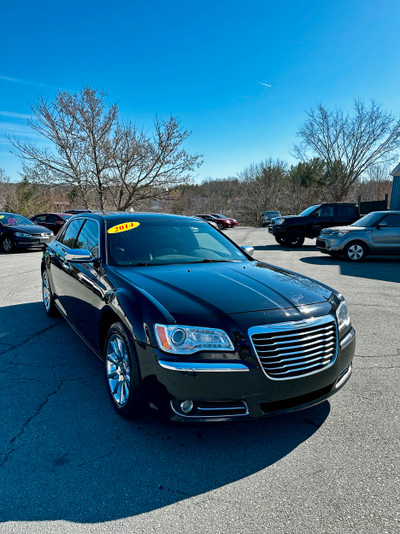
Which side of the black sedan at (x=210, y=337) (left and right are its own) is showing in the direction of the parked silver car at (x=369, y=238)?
left

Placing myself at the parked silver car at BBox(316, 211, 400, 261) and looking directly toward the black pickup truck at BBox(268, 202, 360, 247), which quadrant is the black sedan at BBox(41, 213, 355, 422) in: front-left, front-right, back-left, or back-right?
back-left

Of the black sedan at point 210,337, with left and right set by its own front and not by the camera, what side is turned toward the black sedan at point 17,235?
back

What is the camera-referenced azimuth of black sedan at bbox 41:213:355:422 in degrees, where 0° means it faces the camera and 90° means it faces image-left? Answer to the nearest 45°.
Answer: approximately 315°

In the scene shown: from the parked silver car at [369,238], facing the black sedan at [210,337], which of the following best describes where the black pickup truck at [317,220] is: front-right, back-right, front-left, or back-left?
back-right

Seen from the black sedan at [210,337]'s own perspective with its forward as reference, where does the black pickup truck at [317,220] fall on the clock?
The black pickup truck is roughly at 8 o'clock from the black sedan.
